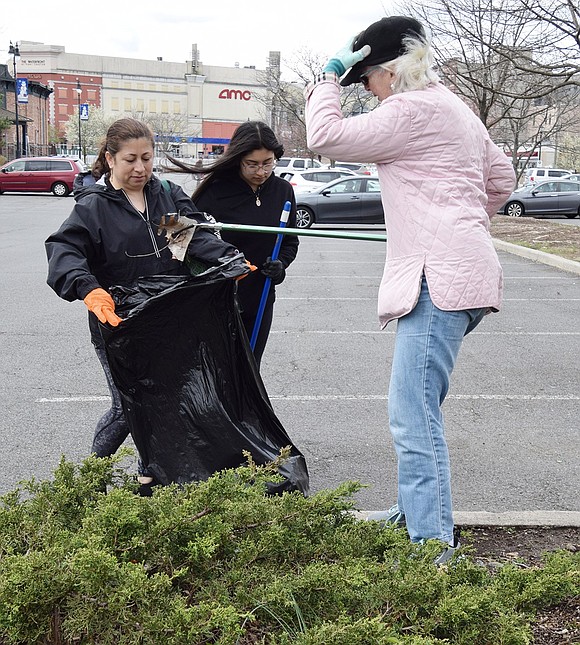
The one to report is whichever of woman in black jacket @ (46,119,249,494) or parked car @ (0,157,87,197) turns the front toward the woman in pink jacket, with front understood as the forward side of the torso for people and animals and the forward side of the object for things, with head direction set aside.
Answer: the woman in black jacket

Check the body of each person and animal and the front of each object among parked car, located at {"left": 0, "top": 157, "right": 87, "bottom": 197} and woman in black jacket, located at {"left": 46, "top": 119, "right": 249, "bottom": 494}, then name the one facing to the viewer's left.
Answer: the parked car

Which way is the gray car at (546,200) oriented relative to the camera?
to the viewer's left

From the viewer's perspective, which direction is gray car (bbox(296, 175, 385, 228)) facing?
to the viewer's left

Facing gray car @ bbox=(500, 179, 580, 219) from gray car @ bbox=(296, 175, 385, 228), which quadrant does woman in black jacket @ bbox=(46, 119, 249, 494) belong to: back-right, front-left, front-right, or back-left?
back-right

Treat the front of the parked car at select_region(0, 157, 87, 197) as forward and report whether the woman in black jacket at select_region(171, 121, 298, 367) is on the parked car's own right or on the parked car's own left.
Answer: on the parked car's own left

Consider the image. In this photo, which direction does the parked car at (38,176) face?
to the viewer's left

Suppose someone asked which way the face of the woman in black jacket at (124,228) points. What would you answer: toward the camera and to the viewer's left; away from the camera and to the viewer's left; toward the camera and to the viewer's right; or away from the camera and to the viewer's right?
toward the camera and to the viewer's right

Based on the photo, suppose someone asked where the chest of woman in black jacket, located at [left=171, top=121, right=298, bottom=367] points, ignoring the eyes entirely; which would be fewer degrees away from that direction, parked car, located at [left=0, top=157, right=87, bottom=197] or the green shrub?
the green shrub

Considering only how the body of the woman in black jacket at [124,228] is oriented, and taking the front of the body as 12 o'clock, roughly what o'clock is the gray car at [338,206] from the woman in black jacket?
The gray car is roughly at 8 o'clock from the woman in black jacket.

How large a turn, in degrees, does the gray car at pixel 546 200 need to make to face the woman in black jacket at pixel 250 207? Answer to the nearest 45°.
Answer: approximately 90° to its left

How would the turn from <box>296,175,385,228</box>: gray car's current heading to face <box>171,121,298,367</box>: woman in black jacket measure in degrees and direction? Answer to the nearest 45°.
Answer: approximately 90° to its left

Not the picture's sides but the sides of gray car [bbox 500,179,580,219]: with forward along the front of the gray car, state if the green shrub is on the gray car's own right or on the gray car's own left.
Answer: on the gray car's own left

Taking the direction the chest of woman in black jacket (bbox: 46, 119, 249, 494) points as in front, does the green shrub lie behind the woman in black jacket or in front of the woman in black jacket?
in front
